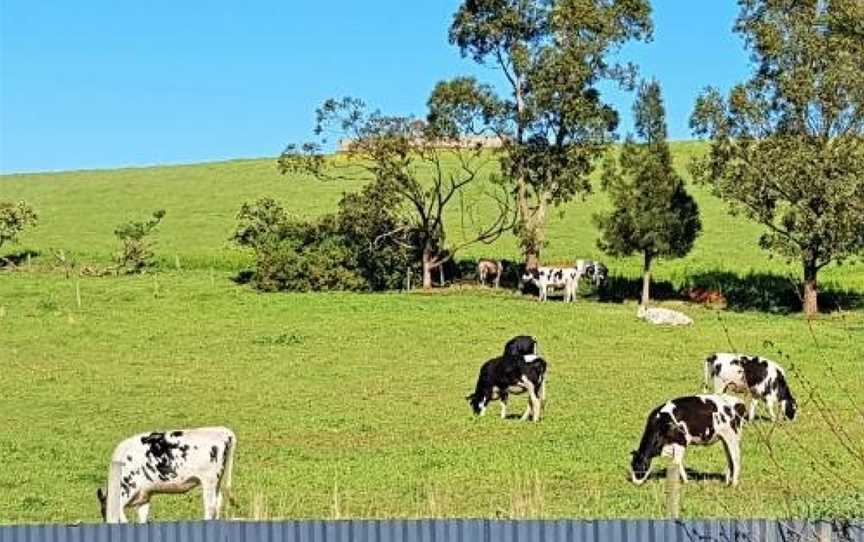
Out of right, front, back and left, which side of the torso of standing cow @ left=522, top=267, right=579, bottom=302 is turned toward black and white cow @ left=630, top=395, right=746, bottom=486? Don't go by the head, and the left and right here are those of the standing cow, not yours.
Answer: left

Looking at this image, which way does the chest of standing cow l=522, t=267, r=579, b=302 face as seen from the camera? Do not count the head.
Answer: to the viewer's left

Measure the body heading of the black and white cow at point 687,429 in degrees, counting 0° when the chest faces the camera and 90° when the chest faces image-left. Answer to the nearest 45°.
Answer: approximately 90°

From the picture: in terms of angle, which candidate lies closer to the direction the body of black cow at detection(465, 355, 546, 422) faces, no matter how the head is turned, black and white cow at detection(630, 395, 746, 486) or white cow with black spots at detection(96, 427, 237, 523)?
the white cow with black spots

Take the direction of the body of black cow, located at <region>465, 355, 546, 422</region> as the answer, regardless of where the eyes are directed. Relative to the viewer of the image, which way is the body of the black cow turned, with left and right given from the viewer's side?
facing to the left of the viewer

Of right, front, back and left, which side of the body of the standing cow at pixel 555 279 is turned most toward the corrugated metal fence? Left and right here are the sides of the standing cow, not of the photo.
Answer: left

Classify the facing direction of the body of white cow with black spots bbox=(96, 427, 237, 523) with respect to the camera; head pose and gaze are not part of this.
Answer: to the viewer's left

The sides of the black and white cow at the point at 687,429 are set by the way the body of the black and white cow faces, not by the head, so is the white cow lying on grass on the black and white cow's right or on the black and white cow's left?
on the black and white cow's right
